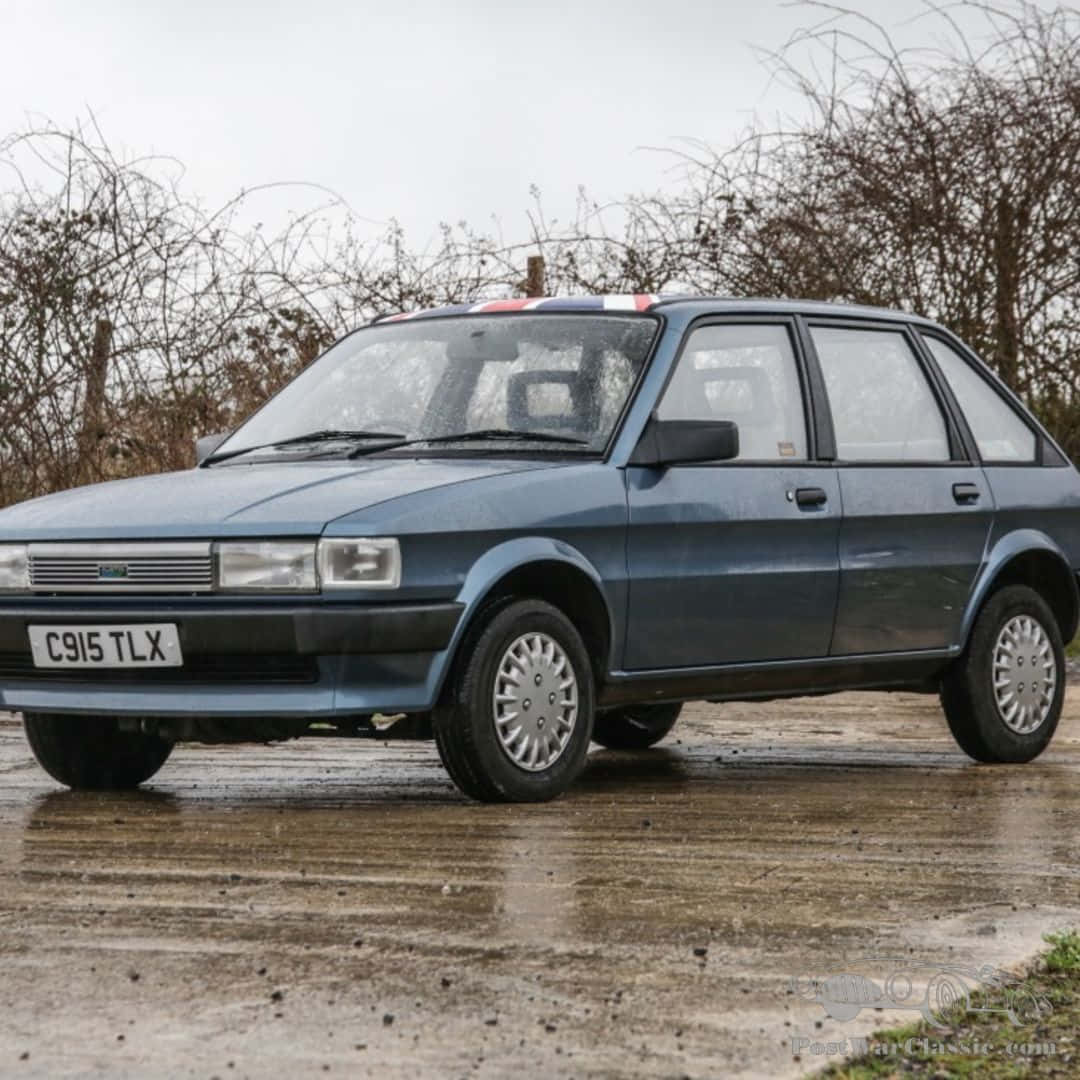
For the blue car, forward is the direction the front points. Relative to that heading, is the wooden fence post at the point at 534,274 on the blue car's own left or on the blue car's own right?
on the blue car's own right

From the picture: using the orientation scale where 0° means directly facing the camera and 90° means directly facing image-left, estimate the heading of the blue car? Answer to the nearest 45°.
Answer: approximately 45°

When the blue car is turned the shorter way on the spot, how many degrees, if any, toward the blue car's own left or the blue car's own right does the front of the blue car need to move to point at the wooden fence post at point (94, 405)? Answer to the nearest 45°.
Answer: approximately 90° to the blue car's own right
